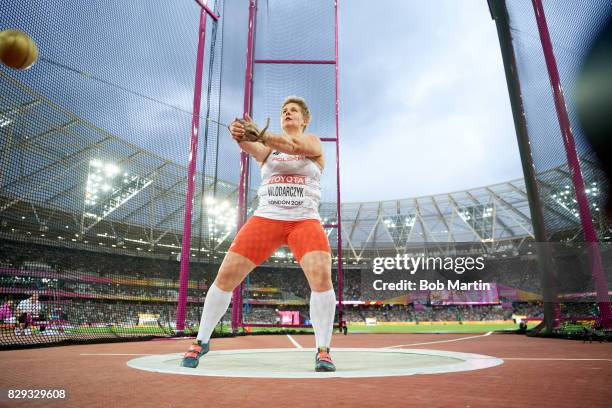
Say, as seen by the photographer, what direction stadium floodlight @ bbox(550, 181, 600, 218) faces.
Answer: facing the viewer and to the left of the viewer

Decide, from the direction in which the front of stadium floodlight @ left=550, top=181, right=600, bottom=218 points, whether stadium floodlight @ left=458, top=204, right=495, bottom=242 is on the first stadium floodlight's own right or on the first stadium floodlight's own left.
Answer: on the first stadium floodlight's own right
